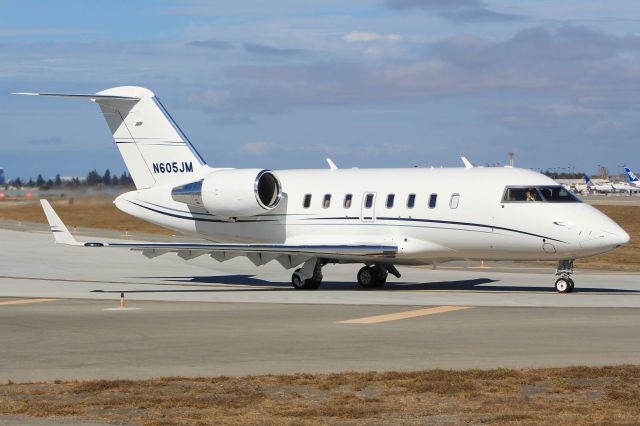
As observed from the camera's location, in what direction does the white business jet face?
facing the viewer and to the right of the viewer
